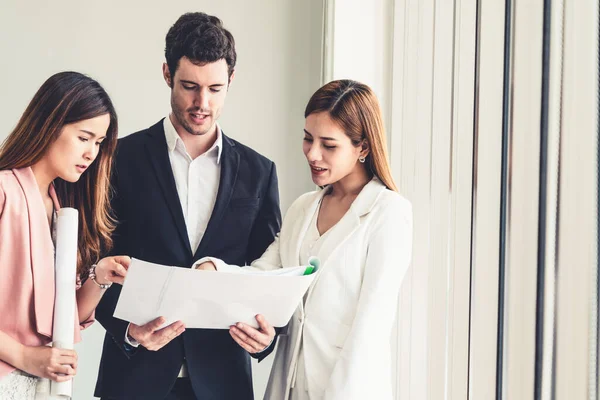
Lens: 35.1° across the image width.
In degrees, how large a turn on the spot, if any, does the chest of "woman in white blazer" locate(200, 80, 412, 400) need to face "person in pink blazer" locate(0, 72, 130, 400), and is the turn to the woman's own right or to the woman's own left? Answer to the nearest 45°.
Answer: approximately 45° to the woman's own right

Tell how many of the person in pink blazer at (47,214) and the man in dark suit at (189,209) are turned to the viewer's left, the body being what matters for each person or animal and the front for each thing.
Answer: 0

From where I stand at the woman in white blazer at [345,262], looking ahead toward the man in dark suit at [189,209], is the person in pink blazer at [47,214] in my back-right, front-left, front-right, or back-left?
front-left

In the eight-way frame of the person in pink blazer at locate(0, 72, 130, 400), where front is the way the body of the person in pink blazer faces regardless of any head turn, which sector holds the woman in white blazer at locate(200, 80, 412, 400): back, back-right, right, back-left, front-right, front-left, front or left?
front-left

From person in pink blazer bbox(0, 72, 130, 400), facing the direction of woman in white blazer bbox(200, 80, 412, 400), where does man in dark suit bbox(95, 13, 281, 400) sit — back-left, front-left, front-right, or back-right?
front-left

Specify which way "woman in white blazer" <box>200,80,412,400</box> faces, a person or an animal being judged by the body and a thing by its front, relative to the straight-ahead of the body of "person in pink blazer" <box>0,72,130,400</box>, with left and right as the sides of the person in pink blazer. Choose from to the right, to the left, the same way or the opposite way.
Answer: to the right

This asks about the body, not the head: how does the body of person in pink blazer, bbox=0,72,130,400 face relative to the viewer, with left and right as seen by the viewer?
facing the viewer and to the right of the viewer

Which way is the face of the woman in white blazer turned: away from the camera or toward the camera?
toward the camera

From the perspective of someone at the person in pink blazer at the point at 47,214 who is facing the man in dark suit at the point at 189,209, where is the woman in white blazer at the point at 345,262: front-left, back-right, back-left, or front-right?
front-right

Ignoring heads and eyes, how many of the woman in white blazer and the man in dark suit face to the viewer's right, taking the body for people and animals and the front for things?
0

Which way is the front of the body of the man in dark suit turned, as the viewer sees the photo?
toward the camera

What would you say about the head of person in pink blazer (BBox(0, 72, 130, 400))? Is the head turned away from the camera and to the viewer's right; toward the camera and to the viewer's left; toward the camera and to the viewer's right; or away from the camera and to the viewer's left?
toward the camera and to the viewer's right

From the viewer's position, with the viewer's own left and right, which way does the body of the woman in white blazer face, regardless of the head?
facing the viewer and to the left of the viewer

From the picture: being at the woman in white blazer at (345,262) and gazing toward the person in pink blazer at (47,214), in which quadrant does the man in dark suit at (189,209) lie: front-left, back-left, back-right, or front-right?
front-right
